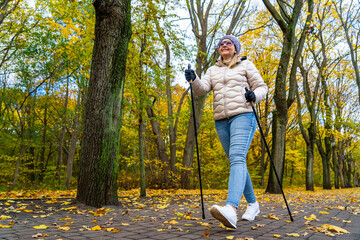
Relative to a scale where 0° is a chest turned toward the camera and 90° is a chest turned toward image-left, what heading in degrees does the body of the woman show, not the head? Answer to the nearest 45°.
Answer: approximately 45°

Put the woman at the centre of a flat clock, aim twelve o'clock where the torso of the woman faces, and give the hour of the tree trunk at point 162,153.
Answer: The tree trunk is roughly at 4 o'clock from the woman.

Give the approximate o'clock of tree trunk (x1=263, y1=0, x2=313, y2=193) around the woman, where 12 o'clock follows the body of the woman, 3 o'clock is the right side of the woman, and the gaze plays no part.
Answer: The tree trunk is roughly at 5 o'clock from the woman.

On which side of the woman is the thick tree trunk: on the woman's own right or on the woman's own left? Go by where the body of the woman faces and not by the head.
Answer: on the woman's own right

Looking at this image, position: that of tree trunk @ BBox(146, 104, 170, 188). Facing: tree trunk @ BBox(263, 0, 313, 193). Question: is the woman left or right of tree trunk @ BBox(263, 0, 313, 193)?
right

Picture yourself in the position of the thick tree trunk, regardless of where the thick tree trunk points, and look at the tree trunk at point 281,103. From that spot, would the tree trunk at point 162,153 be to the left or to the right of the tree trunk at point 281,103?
left

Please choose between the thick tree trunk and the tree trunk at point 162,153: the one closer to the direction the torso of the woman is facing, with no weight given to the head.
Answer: the thick tree trunk
